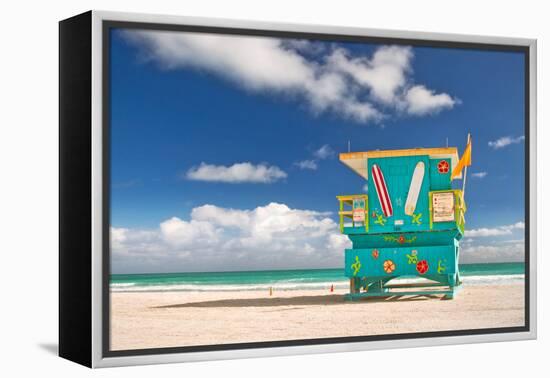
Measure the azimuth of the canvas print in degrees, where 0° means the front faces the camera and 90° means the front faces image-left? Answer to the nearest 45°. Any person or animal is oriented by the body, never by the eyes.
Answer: approximately 315°
